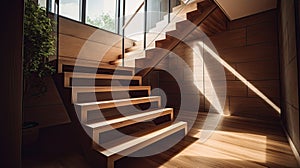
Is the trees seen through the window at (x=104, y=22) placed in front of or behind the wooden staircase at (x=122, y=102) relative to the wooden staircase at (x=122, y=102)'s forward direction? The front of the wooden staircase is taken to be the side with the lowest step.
behind

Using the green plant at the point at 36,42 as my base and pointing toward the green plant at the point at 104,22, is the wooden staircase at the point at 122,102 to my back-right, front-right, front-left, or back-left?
front-right

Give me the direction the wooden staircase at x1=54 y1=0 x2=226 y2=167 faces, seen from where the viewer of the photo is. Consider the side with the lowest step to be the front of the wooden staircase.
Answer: facing the viewer and to the right of the viewer

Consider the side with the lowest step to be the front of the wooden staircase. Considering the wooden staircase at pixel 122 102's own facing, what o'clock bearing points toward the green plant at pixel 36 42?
The green plant is roughly at 4 o'clock from the wooden staircase.
